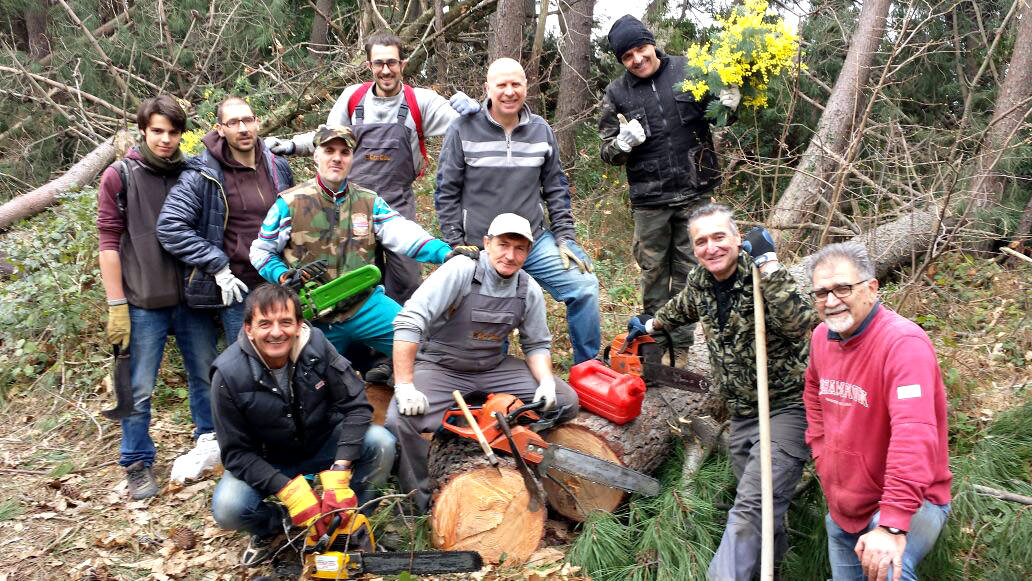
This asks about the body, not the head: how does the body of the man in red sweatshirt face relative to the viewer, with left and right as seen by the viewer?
facing the viewer and to the left of the viewer

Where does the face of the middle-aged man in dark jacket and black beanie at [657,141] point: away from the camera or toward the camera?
toward the camera

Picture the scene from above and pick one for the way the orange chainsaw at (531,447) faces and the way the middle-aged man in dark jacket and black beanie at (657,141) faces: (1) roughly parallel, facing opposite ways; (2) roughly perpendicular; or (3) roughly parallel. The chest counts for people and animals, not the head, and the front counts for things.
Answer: roughly perpendicular

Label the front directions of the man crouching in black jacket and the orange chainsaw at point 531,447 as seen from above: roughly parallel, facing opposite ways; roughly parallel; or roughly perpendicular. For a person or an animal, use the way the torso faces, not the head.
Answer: roughly perpendicular

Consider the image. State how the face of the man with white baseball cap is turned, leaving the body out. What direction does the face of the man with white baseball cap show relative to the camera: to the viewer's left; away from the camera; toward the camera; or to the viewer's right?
toward the camera

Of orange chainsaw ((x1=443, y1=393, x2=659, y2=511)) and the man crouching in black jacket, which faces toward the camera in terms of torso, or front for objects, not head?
the man crouching in black jacket

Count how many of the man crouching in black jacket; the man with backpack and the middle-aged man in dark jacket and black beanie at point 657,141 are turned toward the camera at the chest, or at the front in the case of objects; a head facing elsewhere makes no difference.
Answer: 3

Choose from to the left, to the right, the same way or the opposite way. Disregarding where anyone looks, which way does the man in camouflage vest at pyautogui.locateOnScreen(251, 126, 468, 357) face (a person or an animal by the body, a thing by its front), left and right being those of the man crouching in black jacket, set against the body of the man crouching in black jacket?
the same way

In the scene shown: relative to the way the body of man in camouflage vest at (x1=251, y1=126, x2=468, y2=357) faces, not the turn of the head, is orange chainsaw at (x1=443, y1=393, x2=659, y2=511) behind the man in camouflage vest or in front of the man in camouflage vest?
in front

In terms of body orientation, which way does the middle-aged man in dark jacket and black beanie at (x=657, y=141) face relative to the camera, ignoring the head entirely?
toward the camera

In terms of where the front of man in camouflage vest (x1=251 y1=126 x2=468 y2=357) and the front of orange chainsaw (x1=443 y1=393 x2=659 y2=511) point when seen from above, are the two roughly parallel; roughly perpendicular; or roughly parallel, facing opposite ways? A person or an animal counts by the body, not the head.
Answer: roughly perpendicular

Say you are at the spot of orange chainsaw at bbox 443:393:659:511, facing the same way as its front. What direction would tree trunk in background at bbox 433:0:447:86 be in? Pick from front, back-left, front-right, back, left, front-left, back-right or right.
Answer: left

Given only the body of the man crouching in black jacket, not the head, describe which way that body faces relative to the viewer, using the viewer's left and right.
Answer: facing the viewer

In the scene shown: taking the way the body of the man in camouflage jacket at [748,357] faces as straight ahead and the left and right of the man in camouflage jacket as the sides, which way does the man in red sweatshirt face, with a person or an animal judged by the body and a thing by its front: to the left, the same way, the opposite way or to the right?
the same way

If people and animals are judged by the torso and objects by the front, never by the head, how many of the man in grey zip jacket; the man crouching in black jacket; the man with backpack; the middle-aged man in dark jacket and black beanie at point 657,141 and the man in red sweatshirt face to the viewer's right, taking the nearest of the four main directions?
0

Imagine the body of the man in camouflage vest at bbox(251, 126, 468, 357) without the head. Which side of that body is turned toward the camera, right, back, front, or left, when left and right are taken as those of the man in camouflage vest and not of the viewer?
front

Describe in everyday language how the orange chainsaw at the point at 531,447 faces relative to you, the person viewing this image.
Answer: facing to the right of the viewer

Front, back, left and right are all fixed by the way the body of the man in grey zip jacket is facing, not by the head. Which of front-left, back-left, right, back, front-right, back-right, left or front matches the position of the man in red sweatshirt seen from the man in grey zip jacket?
front-left

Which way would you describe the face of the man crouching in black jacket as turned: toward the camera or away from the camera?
toward the camera
